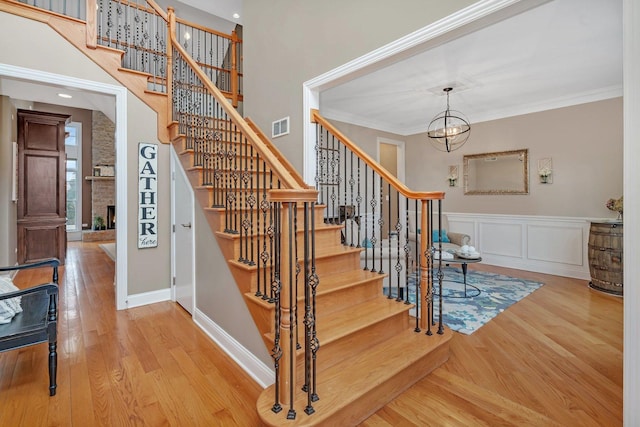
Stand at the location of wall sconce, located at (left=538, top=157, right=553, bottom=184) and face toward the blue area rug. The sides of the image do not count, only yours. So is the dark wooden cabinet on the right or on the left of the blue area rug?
right

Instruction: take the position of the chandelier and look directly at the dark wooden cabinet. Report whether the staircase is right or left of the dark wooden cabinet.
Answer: left

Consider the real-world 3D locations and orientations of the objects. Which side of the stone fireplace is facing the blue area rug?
front

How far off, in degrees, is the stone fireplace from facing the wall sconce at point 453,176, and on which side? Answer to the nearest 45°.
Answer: approximately 45° to its left

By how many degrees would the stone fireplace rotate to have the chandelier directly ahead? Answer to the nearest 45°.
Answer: approximately 45° to its left

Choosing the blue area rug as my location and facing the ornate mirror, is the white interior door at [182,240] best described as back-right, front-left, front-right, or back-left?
back-left

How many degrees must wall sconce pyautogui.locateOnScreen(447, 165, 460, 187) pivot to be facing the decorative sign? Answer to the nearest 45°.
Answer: approximately 45° to its right

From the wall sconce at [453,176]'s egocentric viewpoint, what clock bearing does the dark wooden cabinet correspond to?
The dark wooden cabinet is roughly at 2 o'clock from the wall sconce.

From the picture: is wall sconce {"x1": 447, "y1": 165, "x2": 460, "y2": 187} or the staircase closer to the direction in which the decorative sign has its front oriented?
the staircase
